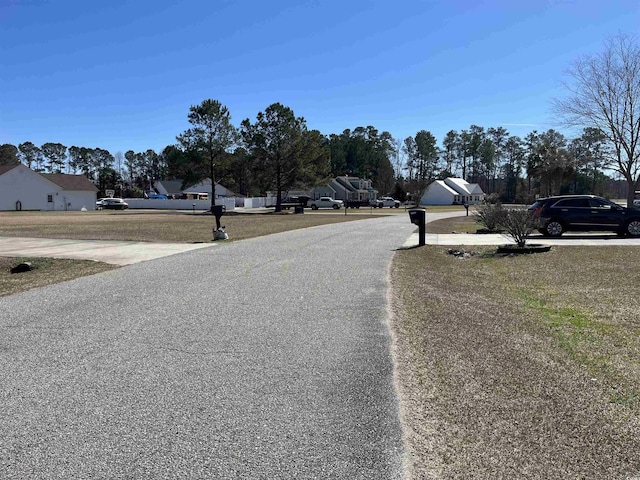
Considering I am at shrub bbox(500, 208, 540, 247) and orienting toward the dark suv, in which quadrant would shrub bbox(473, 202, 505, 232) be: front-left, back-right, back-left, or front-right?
front-left

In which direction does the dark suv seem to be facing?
to the viewer's right

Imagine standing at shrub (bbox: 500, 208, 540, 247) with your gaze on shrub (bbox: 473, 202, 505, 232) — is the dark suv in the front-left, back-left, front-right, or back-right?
front-right

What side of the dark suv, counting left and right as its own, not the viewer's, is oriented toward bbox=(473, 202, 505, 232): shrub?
back

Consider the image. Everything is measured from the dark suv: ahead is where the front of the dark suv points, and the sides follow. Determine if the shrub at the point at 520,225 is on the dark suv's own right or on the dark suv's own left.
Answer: on the dark suv's own right
